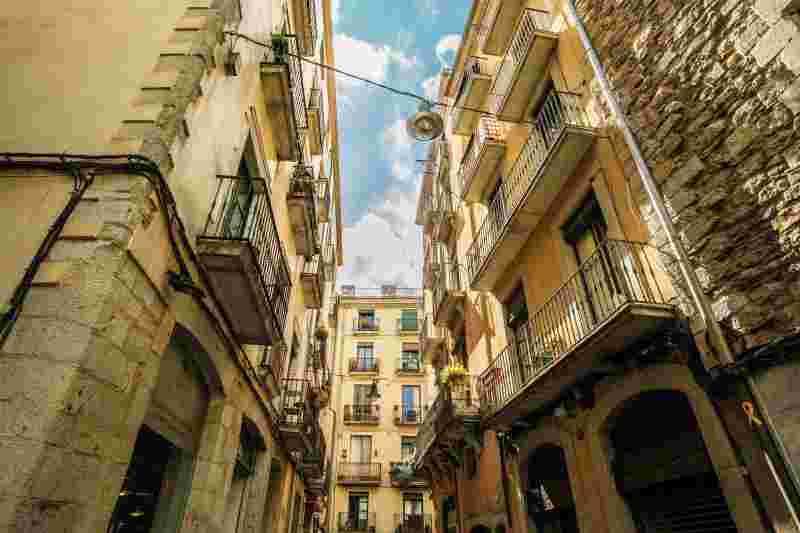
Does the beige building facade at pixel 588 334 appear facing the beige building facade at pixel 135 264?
yes

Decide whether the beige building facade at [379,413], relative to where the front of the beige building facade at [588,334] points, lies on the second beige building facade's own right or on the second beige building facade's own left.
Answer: on the second beige building facade's own right

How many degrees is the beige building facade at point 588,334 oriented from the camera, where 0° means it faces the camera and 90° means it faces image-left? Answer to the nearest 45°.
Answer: approximately 45°

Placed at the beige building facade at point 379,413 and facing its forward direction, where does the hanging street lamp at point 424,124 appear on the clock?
The hanging street lamp is roughly at 12 o'clock from the beige building facade.

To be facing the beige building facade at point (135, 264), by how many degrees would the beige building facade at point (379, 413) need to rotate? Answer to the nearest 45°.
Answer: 0° — it already faces it

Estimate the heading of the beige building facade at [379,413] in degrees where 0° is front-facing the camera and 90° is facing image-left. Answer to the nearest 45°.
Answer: approximately 0°

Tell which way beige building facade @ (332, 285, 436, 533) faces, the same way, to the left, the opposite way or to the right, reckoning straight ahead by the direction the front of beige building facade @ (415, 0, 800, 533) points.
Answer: to the left
